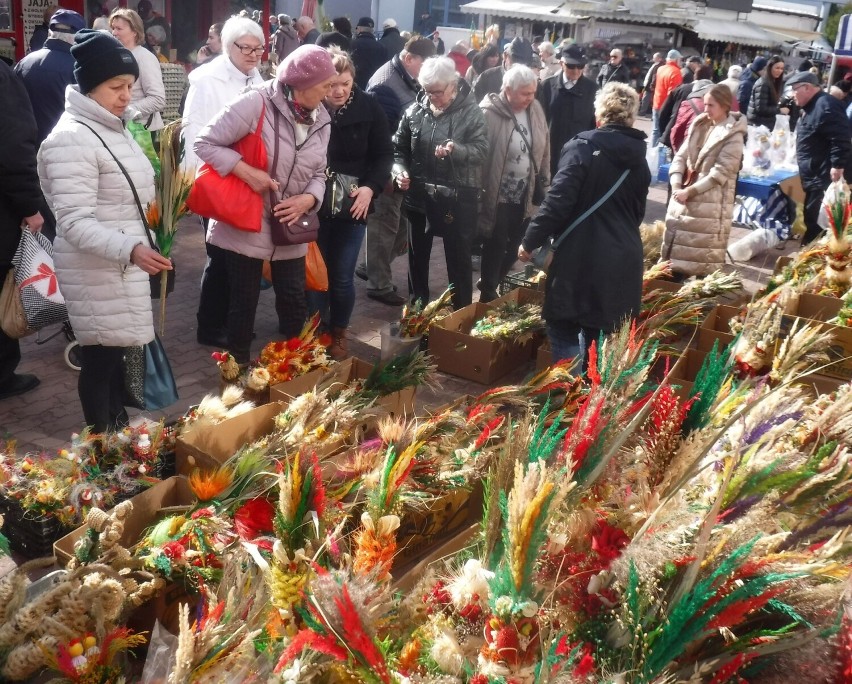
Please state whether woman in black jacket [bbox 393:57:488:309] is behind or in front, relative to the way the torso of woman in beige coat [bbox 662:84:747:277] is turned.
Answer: in front

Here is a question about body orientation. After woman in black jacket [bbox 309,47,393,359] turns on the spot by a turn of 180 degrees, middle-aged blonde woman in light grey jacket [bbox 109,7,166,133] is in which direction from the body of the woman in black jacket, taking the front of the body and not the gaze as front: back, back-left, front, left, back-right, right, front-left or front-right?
left

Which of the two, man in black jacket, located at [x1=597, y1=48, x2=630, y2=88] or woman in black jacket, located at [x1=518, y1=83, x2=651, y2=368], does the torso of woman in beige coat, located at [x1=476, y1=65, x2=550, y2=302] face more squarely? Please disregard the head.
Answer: the woman in black jacket

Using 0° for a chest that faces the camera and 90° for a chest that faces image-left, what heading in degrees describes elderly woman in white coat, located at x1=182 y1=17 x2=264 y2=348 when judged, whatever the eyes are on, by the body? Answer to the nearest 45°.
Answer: approximately 315°

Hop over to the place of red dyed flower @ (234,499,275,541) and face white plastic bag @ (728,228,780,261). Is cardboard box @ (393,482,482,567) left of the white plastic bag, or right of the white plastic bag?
right

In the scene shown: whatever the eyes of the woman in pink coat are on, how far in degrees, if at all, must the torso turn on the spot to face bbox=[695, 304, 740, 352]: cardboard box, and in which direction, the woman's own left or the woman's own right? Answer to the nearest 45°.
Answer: approximately 45° to the woman's own left

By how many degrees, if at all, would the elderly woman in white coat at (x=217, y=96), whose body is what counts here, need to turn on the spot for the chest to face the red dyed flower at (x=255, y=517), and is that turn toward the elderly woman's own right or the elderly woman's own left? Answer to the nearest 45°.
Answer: approximately 45° to the elderly woman's own right

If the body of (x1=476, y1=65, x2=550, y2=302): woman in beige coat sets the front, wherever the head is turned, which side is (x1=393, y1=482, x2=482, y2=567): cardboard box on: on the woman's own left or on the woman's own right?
on the woman's own right

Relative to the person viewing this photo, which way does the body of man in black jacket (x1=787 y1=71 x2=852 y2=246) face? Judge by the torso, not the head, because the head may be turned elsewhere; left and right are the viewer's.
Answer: facing the viewer and to the left of the viewer

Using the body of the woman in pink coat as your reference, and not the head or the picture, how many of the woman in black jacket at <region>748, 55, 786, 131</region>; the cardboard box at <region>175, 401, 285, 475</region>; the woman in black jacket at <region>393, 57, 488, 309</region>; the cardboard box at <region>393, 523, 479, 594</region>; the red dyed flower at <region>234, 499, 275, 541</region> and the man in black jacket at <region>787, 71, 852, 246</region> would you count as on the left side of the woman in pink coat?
3

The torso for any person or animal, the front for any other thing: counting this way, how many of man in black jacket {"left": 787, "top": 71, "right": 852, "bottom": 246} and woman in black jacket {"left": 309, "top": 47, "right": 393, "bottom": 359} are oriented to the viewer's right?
0

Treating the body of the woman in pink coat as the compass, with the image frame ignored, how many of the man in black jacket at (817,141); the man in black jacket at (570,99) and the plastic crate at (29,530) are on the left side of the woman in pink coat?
2

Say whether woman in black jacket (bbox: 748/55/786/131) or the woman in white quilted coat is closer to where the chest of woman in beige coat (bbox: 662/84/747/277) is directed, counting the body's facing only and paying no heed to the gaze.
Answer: the woman in white quilted coat

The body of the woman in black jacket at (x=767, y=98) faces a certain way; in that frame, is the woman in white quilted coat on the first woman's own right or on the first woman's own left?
on the first woman's own right

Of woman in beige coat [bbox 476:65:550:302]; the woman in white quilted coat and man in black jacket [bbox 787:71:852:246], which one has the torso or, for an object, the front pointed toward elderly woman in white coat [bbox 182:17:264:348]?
the man in black jacket

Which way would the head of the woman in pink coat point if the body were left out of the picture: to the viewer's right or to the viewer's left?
to the viewer's right

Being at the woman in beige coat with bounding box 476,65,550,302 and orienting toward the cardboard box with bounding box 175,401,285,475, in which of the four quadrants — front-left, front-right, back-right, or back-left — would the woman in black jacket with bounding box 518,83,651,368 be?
front-left

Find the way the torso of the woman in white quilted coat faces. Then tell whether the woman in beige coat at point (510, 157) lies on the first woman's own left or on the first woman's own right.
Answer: on the first woman's own left
